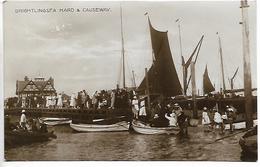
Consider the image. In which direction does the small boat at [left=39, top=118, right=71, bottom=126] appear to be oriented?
to the viewer's left

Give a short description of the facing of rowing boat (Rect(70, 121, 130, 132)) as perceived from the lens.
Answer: facing to the left of the viewer

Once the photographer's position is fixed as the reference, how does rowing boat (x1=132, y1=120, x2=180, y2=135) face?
facing to the left of the viewer

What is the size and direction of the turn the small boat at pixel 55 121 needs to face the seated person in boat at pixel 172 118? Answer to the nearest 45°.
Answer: approximately 180°

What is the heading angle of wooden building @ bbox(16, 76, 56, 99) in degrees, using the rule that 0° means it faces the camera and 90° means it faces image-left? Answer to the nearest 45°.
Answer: approximately 0°
